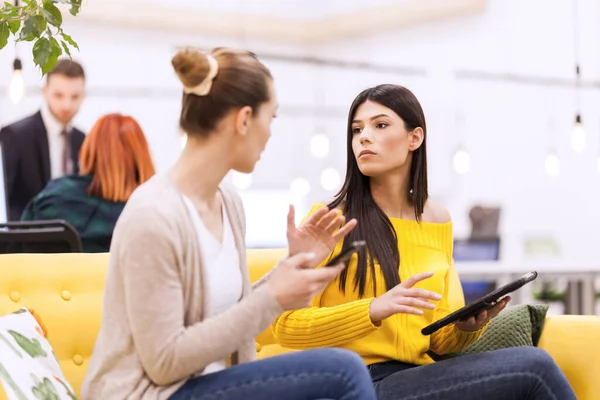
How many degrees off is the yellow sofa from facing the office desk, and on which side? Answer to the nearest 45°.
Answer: approximately 135° to its left

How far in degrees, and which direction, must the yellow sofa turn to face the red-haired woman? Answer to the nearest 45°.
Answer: approximately 180°

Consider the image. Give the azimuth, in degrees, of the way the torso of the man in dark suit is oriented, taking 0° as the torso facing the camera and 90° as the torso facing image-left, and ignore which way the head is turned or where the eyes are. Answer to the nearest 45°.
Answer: approximately 315°

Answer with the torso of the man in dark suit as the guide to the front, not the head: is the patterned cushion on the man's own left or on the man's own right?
on the man's own right

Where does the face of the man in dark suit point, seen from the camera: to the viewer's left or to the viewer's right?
to the viewer's right

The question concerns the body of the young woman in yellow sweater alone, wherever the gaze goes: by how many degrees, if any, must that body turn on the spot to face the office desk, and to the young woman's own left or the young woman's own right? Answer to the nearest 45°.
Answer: approximately 135° to the young woman's own left

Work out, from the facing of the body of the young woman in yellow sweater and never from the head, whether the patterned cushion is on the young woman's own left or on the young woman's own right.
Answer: on the young woman's own right
